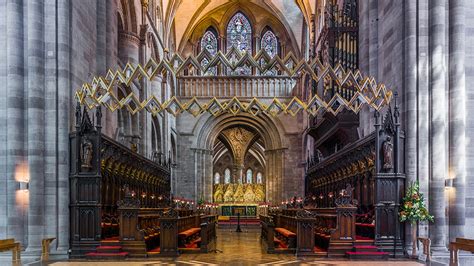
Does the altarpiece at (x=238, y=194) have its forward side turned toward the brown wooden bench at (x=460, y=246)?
yes

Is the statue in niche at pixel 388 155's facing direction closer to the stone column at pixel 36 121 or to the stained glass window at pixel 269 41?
the stone column

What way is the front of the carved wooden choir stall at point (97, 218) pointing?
to the viewer's right

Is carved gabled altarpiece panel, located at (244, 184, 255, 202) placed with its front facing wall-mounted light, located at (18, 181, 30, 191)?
yes
